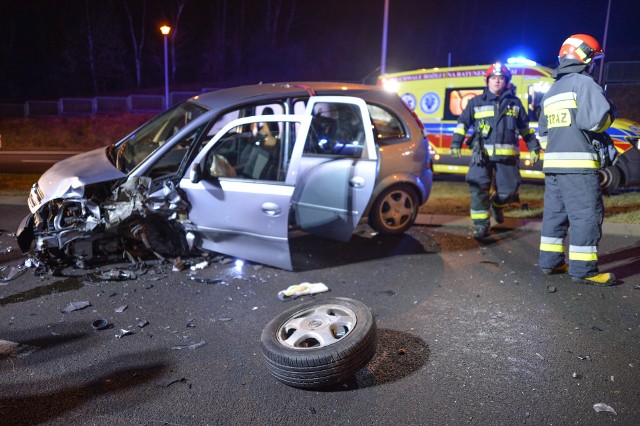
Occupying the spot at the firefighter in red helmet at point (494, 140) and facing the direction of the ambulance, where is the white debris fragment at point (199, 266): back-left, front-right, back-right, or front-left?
back-left

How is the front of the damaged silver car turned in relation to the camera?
facing the viewer and to the left of the viewer

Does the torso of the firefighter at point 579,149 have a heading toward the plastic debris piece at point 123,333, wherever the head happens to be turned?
no

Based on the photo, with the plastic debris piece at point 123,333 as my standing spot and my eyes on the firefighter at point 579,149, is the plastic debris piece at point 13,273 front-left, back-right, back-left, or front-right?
back-left

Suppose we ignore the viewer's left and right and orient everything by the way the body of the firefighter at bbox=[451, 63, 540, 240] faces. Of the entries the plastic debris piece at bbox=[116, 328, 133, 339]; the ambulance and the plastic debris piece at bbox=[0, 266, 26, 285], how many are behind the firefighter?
1

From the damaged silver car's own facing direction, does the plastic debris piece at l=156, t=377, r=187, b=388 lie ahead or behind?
ahead

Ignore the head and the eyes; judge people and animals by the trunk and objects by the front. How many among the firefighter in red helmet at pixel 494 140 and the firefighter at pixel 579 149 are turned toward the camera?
1

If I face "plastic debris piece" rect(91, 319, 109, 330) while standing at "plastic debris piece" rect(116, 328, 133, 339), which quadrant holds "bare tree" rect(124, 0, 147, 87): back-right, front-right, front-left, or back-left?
front-right

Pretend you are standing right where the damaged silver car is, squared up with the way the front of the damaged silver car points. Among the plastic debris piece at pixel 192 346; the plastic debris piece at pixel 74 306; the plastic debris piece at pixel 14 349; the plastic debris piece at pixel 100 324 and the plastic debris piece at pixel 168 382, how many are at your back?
0

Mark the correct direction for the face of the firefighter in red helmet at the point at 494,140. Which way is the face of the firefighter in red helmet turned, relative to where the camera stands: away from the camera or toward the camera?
toward the camera

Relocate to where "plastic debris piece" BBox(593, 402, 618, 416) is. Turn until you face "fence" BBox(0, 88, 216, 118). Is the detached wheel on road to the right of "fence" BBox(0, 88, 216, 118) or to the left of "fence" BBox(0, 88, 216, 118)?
left

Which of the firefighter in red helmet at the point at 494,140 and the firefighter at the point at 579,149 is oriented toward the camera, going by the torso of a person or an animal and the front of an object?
the firefighter in red helmet

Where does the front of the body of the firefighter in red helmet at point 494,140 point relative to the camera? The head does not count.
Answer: toward the camera

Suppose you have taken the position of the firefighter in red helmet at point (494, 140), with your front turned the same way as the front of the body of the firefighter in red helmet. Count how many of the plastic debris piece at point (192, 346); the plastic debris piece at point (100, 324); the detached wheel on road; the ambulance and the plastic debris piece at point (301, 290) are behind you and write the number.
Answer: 1

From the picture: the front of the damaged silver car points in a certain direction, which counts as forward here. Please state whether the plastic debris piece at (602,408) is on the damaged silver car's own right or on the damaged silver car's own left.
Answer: on the damaged silver car's own left
